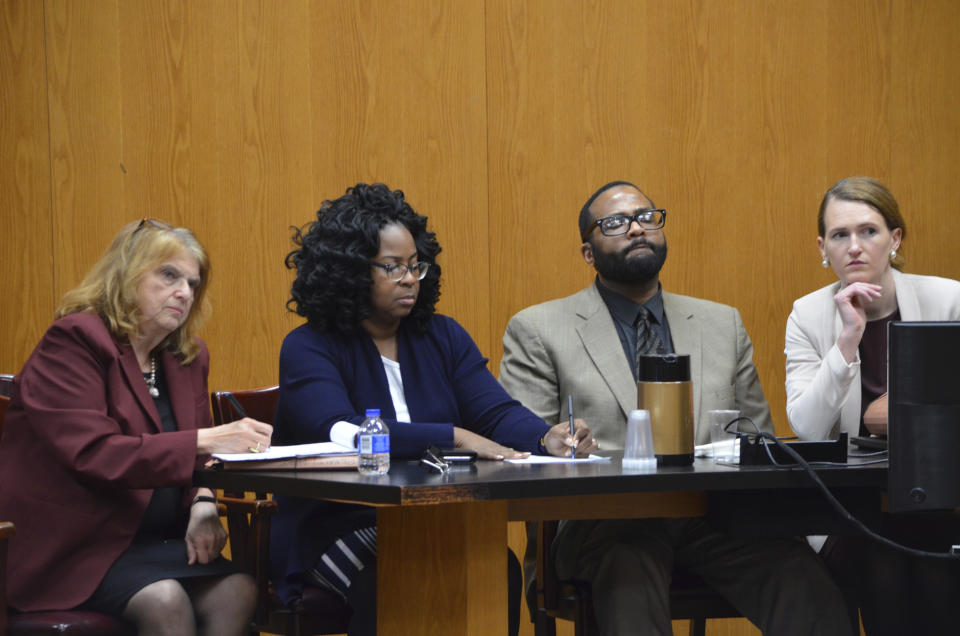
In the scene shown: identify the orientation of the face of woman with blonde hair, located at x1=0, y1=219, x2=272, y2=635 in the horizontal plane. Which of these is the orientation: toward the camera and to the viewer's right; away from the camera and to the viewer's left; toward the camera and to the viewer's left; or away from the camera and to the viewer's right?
toward the camera and to the viewer's right

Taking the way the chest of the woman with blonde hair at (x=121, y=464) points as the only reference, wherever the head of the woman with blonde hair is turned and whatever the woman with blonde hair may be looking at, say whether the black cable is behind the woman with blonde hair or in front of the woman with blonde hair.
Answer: in front

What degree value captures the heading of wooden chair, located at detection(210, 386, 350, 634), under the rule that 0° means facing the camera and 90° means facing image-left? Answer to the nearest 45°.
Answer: approximately 315°

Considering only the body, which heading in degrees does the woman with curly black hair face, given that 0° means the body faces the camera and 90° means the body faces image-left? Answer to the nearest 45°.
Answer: approximately 315°

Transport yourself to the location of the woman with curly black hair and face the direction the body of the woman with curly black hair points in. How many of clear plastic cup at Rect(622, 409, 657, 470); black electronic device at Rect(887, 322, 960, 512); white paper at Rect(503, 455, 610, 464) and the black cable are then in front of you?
4

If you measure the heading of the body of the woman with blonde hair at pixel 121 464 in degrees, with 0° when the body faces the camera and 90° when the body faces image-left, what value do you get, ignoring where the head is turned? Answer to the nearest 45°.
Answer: approximately 315°

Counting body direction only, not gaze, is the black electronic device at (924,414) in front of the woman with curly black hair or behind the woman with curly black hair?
in front
